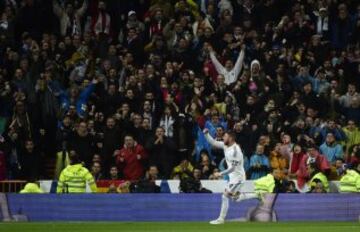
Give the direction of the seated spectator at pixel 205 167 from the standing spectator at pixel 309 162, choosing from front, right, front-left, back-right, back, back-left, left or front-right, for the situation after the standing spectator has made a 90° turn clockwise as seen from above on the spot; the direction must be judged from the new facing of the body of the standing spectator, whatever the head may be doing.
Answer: front

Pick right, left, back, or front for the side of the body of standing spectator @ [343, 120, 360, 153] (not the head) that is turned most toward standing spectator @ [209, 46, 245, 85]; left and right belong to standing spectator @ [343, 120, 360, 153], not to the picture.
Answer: right

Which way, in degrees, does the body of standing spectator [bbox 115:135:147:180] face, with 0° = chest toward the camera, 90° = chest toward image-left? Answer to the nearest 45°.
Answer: approximately 0°

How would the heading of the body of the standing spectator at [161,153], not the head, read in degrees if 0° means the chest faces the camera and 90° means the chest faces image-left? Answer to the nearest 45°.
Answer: approximately 0°

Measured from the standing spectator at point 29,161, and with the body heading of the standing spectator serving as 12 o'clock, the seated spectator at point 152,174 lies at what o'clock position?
The seated spectator is roughly at 10 o'clock from the standing spectator.

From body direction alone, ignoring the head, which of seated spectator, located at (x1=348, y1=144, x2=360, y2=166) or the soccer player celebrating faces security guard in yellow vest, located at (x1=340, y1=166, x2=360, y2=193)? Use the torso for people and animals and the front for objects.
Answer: the seated spectator

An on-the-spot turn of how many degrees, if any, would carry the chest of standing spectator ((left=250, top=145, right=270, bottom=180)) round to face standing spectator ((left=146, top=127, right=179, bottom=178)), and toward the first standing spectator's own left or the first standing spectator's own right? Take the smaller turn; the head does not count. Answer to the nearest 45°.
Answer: approximately 90° to the first standing spectator's own right
